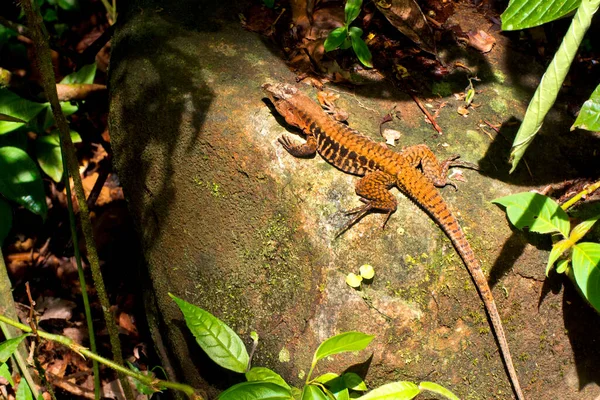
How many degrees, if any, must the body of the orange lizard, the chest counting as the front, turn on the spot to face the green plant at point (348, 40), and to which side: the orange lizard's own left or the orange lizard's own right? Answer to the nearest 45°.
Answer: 0° — it already faces it

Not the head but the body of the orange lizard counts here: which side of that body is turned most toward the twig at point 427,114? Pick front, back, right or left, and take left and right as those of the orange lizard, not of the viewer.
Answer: right

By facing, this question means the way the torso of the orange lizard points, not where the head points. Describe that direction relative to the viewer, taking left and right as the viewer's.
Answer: facing away from the viewer and to the left of the viewer

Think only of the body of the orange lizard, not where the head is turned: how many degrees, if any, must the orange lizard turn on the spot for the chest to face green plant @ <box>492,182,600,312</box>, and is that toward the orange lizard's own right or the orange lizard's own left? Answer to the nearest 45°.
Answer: approximately 180°
